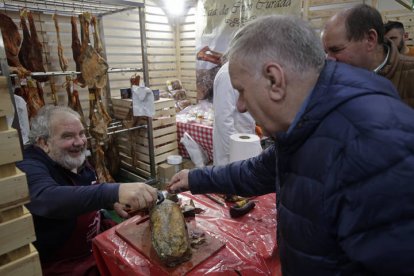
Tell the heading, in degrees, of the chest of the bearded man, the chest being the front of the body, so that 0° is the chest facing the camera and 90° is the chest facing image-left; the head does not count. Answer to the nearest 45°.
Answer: approximately 315°

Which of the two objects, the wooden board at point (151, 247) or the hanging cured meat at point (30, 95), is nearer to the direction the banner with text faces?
the wooden board

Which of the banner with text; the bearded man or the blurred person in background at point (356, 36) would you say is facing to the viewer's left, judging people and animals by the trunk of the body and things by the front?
the blurred person in background

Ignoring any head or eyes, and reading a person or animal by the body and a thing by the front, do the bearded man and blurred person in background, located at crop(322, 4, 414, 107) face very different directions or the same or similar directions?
very different directions

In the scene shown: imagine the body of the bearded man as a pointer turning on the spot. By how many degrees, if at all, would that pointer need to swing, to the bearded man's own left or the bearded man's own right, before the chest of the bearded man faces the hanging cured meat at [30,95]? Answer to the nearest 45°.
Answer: approximately 135° to the bearded man's own left

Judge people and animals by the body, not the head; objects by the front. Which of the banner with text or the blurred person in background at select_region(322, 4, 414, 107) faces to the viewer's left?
the blurred person in background

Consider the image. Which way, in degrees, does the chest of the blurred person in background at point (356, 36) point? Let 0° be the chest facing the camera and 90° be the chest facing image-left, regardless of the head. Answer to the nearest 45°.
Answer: approximately 90°
